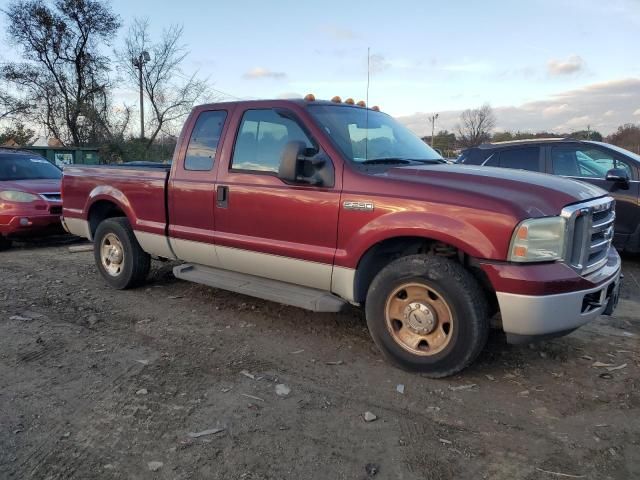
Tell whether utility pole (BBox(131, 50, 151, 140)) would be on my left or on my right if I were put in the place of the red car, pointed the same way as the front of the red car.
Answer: on my left

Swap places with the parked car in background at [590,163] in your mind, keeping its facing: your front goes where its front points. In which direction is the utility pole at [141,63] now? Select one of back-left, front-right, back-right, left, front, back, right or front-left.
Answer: back

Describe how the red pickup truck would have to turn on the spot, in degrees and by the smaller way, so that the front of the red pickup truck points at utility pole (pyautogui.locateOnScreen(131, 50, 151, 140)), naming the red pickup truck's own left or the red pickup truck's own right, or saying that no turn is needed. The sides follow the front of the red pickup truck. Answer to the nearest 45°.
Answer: approximately 180°

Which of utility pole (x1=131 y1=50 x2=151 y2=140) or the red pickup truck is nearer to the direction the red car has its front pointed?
the red pickup truck

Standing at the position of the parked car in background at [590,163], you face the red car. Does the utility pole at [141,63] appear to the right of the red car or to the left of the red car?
right

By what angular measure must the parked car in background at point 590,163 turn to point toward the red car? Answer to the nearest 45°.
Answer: approximately 135° to its right

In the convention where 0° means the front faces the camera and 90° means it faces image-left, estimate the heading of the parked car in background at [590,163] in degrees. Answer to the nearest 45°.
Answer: approximately 315°

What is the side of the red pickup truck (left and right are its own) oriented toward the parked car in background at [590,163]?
left

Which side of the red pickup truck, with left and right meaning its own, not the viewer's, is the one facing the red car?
back

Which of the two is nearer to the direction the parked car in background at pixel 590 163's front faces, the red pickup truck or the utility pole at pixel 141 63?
the red pickup truck
